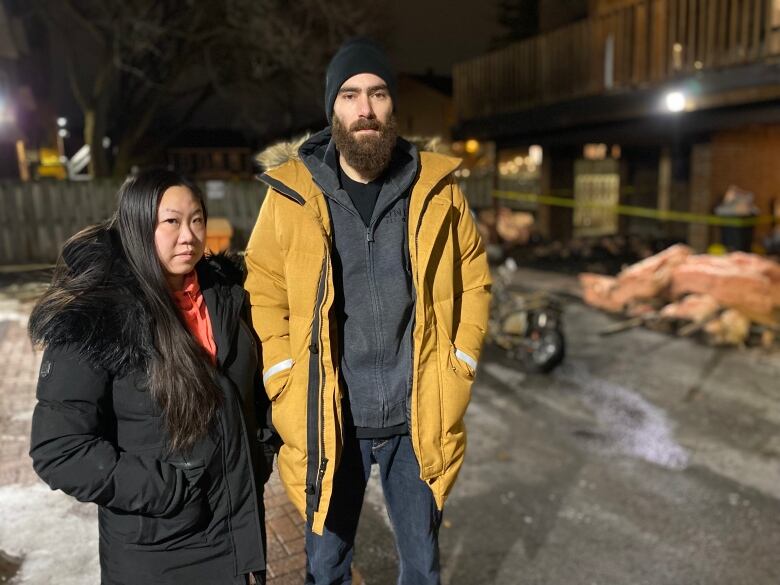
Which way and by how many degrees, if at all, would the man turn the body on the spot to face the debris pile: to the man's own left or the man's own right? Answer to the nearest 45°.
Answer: approximately 135° to the man's own left

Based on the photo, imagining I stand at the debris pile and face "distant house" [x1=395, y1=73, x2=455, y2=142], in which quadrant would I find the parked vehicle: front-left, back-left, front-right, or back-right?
back-left

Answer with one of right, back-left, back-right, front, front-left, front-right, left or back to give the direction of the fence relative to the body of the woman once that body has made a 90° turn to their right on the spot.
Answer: back-right

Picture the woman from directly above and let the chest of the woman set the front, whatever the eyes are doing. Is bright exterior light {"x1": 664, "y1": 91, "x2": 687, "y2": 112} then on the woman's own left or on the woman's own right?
on the woman's own left

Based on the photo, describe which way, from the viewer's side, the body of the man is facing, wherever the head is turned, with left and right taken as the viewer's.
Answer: facing the viewer

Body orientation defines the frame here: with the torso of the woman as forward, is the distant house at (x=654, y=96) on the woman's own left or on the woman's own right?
on the woman's own left

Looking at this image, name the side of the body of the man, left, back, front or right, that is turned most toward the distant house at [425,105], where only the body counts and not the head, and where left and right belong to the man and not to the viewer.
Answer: back

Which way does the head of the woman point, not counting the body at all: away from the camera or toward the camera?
toward the camera

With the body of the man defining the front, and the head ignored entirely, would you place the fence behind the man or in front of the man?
behind

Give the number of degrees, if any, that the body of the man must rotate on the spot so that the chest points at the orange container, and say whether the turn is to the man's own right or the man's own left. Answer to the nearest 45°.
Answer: approximately 135° to the man's own right

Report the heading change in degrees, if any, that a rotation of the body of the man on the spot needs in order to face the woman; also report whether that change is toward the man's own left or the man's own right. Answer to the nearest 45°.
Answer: approximately 45° to the man's own right

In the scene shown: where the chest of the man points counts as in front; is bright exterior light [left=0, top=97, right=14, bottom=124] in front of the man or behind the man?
behind

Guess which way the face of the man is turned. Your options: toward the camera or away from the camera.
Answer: toward the camera

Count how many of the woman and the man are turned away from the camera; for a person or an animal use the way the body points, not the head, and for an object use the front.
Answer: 0

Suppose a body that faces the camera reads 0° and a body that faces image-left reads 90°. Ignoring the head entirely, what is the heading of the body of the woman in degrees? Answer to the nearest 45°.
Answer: approximately 315°
